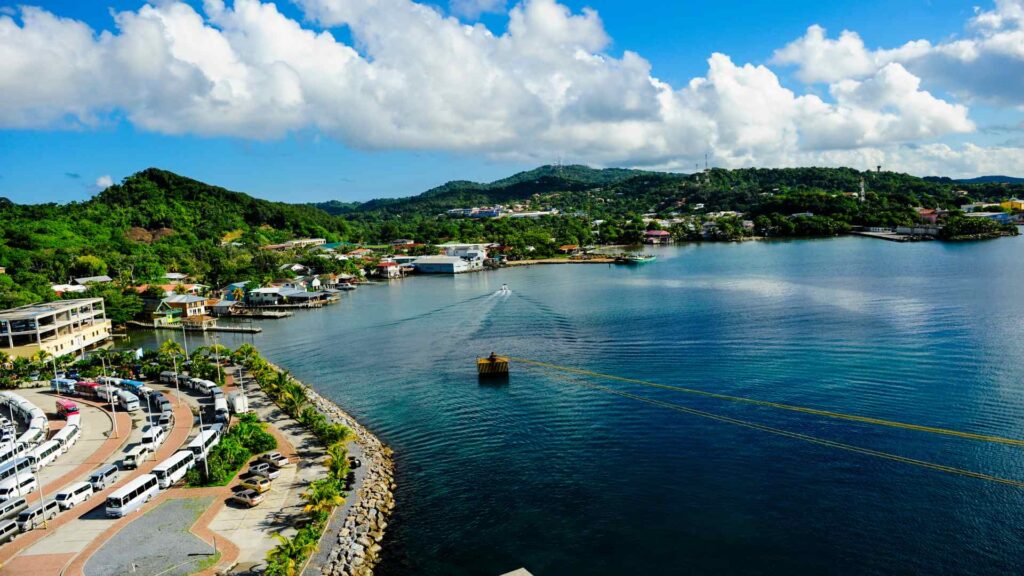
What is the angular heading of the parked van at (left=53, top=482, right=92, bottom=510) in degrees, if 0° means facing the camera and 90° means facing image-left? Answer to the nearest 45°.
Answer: approximately 45°
